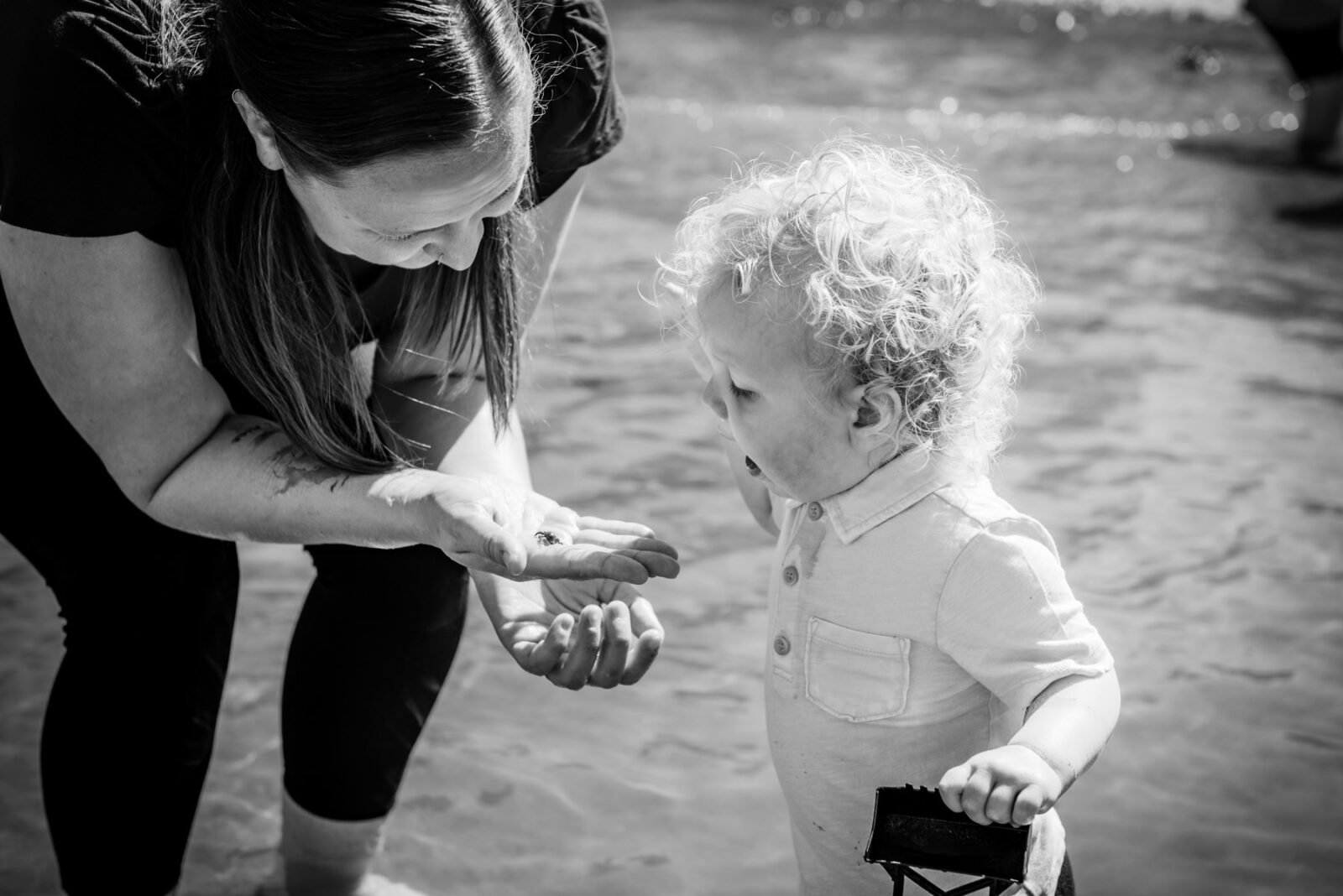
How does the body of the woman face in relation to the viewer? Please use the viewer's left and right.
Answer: facing the viewer and to the right of the viewer

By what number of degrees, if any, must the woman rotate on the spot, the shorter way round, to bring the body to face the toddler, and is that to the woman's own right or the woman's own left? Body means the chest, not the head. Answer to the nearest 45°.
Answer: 0° — they already face them

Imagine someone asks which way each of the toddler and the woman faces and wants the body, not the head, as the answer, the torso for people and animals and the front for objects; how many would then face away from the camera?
0

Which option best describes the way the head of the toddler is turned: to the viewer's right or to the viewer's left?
to the viewer's left

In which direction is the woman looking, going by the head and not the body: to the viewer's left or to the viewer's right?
to the viewer's right

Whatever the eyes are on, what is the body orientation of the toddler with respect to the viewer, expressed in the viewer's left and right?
facing the viewer and to the left of the viewer
